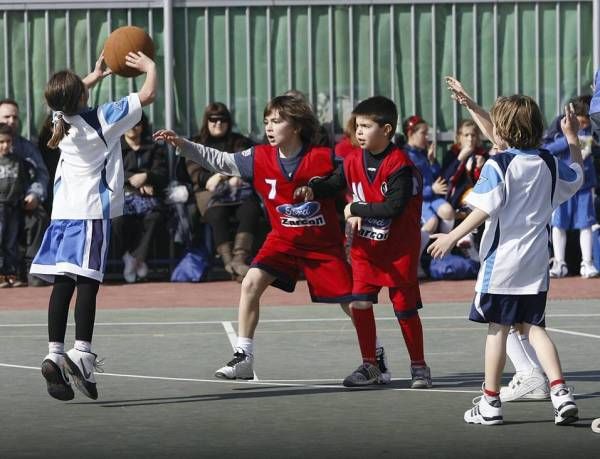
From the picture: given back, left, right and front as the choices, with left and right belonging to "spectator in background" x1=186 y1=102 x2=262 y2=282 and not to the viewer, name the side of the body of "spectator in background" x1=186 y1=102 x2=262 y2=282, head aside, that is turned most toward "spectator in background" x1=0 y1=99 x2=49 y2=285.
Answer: right

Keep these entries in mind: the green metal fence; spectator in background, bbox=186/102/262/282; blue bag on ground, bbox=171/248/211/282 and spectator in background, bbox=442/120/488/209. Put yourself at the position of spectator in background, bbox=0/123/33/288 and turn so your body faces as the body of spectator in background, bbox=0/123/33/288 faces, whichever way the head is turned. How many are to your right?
0

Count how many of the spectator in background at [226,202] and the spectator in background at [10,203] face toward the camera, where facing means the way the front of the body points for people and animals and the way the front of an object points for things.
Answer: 2

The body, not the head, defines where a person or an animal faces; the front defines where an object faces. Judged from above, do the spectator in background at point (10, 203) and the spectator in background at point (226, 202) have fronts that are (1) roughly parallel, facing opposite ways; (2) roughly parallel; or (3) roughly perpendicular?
roughly parallel

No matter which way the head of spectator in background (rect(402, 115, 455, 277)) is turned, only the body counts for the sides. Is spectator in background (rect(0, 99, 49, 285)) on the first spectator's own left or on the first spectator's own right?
on the first spectator's own right

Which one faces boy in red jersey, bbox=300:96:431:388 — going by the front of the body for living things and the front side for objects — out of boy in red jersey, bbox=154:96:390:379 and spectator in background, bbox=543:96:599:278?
the spectator in background

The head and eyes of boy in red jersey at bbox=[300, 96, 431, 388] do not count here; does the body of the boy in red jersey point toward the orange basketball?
no

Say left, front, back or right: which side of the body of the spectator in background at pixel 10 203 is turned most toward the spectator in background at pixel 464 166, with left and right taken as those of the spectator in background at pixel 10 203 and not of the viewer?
left

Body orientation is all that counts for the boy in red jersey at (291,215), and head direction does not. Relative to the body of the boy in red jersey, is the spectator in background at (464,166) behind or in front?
behind

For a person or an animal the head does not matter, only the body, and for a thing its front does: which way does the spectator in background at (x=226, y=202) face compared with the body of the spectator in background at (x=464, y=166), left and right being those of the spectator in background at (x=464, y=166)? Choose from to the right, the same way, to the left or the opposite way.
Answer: the same way

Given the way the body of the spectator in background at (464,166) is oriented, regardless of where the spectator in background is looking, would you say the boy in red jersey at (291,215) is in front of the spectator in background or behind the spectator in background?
in front

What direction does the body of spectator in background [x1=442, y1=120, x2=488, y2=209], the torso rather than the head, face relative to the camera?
toward the camera

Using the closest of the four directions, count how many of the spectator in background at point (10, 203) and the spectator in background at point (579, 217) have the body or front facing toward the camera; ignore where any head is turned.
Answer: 2

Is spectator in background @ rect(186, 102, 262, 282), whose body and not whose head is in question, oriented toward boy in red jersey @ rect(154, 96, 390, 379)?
yes

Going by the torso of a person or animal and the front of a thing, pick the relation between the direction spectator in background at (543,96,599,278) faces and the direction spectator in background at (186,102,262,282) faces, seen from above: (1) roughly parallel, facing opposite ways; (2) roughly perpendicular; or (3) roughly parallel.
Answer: roughly parallel

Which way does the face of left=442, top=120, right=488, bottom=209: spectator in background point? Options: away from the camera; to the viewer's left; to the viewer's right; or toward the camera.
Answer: toward the camera

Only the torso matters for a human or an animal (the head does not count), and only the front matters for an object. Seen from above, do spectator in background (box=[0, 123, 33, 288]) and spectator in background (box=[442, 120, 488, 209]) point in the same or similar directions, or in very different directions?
same or similar directions

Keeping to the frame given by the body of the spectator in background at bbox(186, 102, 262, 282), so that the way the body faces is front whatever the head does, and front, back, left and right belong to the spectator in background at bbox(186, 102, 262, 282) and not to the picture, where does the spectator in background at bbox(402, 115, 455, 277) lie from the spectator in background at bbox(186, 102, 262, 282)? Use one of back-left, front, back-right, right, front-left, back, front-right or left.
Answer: left

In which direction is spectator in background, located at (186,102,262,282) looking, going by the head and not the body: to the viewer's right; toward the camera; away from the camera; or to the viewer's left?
toward the camera
